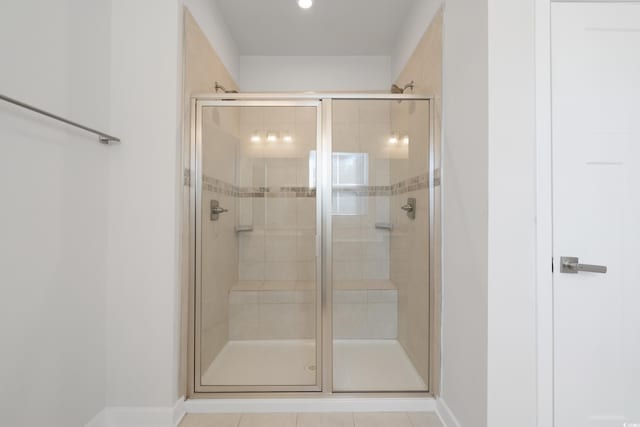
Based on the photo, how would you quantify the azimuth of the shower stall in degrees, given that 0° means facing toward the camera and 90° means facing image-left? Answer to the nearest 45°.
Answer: approximately 0°
